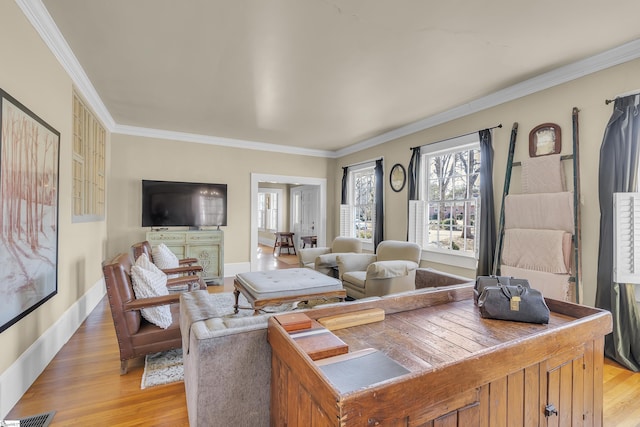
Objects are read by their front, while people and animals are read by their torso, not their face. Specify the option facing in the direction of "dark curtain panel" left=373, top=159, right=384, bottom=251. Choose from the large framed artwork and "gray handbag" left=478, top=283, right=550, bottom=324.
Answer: the large framed artwork

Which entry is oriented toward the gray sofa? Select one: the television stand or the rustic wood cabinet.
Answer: the television stand

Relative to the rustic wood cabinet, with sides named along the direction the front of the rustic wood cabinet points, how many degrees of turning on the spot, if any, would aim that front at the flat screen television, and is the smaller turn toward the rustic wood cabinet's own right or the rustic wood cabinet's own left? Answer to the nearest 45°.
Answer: approximately 180°

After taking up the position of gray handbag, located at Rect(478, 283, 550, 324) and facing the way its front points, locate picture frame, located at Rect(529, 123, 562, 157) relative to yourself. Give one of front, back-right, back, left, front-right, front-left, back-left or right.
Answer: back

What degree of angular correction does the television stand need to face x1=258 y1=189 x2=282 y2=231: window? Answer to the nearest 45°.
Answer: approximately 135° to its left

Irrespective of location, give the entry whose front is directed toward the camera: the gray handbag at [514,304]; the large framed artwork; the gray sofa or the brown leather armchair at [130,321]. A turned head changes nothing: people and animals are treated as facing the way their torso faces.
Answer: the gray handbag

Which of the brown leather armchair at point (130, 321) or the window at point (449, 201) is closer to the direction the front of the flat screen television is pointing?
the brown leather armchair

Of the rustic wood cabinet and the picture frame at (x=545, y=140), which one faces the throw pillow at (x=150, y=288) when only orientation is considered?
the picture frame

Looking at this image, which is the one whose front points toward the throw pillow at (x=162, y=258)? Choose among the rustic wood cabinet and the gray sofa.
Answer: the gray sofa

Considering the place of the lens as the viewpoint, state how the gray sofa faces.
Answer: facing away from the viewer and to the left of the viewer

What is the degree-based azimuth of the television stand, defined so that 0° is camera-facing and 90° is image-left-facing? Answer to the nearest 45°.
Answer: approximately 0°

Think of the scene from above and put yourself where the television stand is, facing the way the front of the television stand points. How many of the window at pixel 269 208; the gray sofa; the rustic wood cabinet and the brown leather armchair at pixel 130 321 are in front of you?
3

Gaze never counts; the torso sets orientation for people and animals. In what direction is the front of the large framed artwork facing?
to the viewer's right

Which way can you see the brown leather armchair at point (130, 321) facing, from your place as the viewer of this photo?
facing to the right of the viewer

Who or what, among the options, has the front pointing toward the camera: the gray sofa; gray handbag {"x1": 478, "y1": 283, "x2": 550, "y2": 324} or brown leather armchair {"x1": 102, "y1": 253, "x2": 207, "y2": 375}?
the gray handbag
